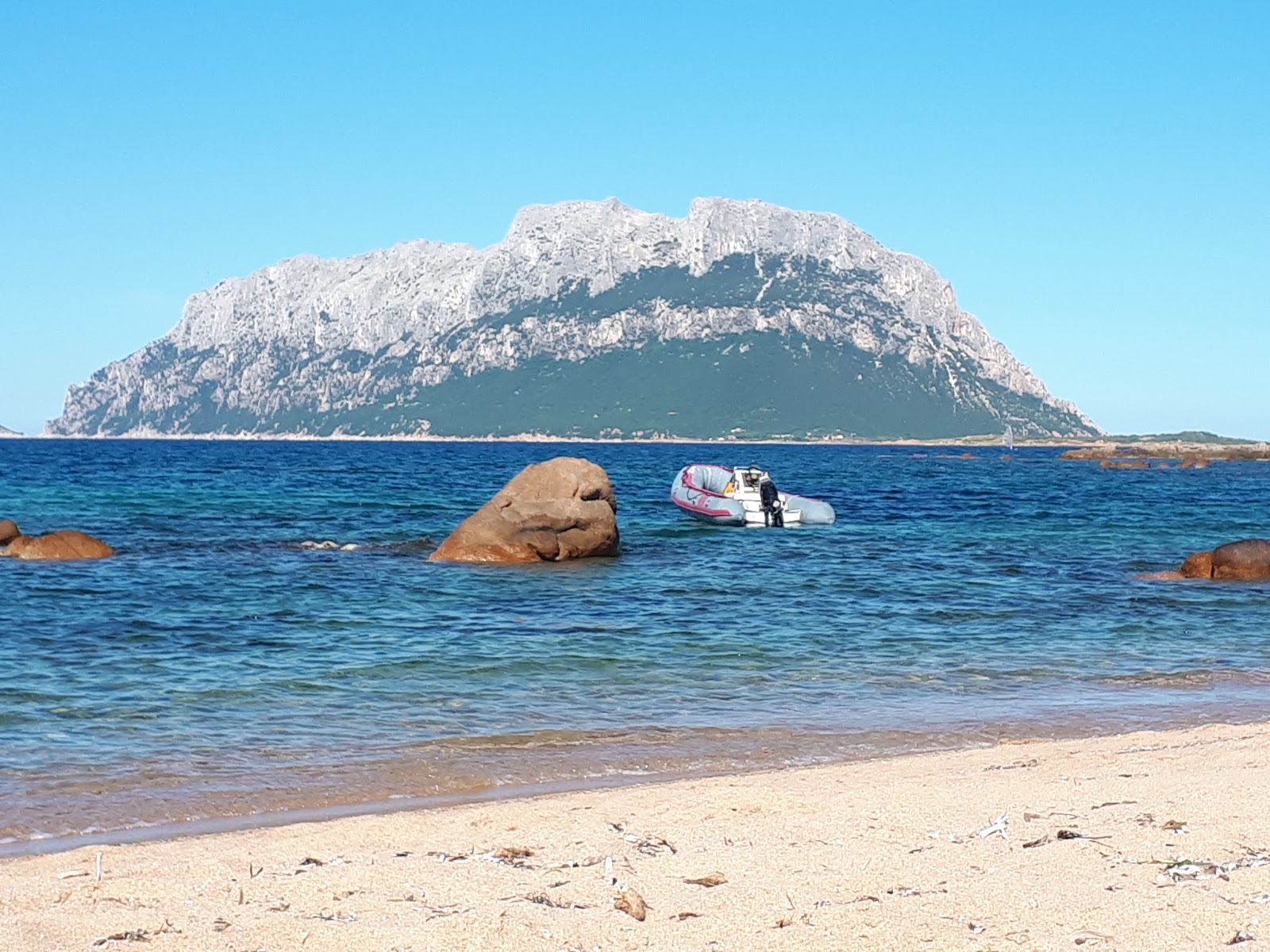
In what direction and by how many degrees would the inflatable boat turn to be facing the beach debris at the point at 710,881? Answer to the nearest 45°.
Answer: approximately 135° to its left

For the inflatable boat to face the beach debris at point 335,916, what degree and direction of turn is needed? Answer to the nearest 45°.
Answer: approximately 135° to its left

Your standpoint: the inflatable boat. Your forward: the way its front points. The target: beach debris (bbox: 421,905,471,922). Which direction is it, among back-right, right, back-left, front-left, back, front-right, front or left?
back-left

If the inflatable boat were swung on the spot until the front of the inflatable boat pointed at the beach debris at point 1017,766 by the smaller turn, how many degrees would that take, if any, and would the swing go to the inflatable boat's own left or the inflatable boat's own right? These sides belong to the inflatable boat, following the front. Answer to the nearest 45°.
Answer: approximately 135° to the inflatable boat's own left

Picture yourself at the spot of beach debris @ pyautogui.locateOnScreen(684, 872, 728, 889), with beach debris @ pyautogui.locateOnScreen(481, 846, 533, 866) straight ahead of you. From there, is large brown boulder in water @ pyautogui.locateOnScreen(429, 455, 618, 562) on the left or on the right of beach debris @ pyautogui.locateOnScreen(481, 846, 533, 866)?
right

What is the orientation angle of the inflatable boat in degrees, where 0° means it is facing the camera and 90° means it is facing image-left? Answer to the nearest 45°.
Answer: approximately 135°

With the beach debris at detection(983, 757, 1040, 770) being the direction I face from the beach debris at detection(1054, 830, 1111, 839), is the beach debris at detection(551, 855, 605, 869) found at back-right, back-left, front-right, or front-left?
back-left

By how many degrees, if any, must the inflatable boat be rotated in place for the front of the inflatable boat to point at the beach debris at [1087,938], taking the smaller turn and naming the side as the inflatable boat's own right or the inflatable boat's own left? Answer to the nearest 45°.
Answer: approximately 135° to the inflatable boat's own left

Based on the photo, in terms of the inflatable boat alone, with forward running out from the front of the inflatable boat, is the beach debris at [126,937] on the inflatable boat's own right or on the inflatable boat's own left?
on the inflatable boat's own left

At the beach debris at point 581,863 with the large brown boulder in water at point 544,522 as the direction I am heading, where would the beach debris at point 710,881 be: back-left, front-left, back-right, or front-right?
back-right

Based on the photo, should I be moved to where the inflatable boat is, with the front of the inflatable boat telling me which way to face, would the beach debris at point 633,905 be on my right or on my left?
on my left

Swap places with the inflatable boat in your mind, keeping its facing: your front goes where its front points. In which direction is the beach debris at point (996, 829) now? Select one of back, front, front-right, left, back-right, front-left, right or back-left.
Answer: back-left

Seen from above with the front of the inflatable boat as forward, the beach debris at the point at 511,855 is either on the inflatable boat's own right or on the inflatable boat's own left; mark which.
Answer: on the inflatable boat's own left

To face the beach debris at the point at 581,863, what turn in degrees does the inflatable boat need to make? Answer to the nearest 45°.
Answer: approximately 135° to its left
